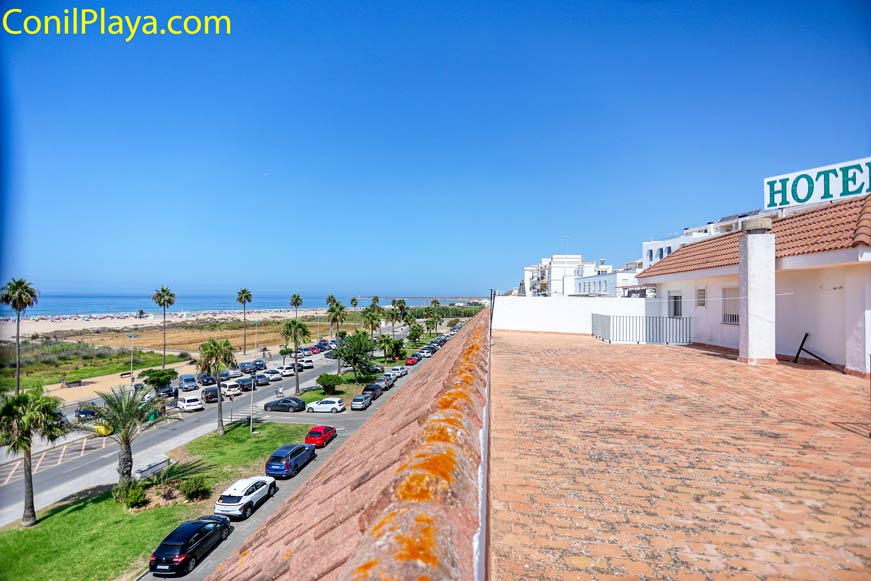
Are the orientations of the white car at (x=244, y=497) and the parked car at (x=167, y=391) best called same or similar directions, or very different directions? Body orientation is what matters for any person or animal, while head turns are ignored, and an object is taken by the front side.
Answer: very different directions

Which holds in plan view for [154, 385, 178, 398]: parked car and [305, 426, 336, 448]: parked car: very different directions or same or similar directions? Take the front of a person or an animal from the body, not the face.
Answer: very different directions

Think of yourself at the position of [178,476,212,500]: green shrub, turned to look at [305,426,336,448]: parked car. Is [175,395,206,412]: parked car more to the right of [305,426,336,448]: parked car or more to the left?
left

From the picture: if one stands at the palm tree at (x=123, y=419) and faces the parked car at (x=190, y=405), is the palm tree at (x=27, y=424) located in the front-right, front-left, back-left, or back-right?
back-left
